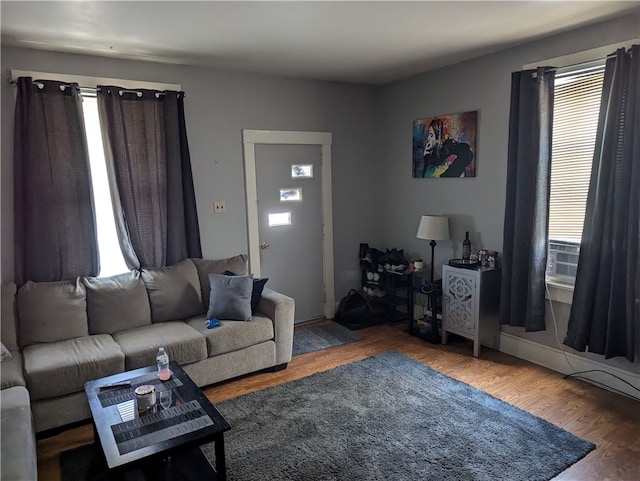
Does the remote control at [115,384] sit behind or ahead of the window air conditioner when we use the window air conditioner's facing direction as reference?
ahead

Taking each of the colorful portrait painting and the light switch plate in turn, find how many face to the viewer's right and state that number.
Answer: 0

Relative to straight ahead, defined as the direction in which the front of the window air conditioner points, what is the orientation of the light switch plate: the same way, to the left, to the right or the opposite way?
to the left

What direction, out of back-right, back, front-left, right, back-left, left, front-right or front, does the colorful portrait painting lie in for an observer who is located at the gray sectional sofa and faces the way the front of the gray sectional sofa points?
front-left

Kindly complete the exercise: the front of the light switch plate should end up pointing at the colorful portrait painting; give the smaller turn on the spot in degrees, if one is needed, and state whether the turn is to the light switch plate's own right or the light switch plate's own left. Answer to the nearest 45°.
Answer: approximately 90° to the light switch plate's own left

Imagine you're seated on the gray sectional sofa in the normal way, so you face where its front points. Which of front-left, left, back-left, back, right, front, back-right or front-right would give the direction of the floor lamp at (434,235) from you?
front-left

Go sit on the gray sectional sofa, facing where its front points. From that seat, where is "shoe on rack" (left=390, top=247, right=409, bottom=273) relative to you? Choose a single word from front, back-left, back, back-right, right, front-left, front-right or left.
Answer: front-left

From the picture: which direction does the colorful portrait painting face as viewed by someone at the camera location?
facing the viewer and to the left of the viewer

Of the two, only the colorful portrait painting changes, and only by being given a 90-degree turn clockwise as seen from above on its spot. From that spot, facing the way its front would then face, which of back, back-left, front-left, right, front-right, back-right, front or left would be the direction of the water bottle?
left

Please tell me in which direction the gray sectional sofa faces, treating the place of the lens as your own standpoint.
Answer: facing the viewer and to the right of the viewer

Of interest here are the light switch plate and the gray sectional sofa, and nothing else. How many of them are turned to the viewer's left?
0

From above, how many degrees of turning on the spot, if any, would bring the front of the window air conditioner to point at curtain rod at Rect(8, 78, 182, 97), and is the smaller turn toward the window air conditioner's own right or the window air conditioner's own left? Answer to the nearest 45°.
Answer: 0° — it already faces it
